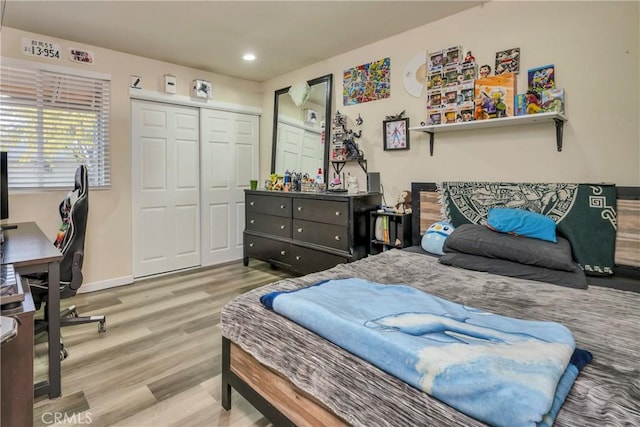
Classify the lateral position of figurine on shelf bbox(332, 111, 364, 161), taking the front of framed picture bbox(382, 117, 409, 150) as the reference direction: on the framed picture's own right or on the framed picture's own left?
on the framed picture's own right

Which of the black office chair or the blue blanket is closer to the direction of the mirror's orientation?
the black office chair

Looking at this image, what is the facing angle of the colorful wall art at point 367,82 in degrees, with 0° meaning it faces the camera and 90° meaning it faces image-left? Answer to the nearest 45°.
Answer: approximately 45°

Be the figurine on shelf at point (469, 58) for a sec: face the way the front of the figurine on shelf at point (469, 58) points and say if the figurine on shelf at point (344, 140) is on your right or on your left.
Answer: on your right

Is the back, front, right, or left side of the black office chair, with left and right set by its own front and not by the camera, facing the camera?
left

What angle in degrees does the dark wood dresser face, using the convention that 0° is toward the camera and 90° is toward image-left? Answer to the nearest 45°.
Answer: approximately 45°

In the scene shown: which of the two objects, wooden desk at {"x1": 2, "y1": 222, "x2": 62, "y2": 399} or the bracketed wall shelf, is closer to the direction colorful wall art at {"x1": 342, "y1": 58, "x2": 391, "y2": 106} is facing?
the wooden desk

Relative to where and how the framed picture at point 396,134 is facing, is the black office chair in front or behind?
in front

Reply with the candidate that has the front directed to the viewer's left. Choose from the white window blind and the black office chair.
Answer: the black office chair

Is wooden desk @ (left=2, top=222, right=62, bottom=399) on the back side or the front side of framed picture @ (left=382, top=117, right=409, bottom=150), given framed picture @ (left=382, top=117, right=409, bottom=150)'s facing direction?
on the front side

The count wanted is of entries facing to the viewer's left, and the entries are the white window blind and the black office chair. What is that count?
1

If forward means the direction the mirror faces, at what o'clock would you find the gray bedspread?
The gray bedspread is roughly at 10 o'clock from the mirror.
